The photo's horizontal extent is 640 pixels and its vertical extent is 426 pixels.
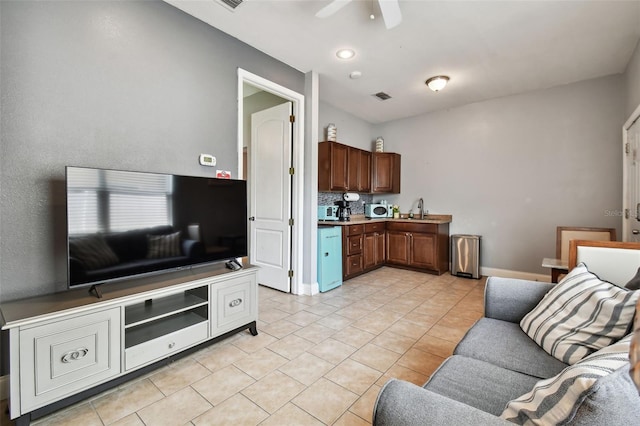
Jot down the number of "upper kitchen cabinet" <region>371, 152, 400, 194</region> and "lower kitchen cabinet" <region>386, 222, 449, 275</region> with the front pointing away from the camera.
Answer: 0

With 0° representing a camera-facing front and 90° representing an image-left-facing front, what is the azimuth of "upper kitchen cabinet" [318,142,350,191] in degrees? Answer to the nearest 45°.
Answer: approximately 315°

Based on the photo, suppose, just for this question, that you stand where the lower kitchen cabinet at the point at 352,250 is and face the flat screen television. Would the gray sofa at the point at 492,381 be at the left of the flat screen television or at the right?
left

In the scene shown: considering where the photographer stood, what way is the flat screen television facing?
facing the viewer and to the right of the viewer

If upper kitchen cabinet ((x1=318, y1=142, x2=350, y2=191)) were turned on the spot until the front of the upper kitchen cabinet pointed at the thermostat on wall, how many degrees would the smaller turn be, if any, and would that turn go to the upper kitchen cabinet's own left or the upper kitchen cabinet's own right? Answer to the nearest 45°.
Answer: approximately 90° to the upper kitchen cabinet's own right

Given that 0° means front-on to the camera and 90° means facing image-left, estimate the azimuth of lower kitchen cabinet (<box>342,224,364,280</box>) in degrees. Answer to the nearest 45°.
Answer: approximately 315°

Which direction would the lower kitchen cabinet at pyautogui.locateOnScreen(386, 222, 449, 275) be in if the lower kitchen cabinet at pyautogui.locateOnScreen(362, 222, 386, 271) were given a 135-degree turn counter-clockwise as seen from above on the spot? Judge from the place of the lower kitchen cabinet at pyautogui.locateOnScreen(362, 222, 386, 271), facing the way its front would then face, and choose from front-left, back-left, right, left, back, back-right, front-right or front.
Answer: right

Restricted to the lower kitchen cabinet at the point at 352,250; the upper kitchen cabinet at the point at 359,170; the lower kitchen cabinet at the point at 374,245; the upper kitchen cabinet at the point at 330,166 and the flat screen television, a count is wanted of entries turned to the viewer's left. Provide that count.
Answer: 0

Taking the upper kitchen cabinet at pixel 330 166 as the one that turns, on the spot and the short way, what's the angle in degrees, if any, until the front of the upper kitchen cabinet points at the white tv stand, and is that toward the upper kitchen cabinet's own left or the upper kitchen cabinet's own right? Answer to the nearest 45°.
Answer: approximately 90° to the upper kitchen cabinet's own right

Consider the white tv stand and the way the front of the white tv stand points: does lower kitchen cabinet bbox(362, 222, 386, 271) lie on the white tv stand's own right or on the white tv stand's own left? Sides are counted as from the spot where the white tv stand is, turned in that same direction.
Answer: on the white tv stand's own left

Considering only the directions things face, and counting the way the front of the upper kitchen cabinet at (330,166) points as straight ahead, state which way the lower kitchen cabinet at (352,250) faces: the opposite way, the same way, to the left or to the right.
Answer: the same way

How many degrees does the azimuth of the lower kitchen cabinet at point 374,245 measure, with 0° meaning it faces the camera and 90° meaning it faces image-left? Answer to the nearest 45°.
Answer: approximately 315°

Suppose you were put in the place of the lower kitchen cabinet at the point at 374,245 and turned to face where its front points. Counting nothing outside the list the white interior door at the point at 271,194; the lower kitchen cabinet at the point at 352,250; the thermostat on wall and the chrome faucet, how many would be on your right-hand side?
3

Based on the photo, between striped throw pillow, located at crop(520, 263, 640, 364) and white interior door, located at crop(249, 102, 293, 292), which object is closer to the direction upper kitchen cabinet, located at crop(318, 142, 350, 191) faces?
the striped throw pillow

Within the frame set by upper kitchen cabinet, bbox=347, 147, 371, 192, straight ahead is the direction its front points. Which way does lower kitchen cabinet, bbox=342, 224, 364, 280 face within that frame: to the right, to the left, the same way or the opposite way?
the same way
